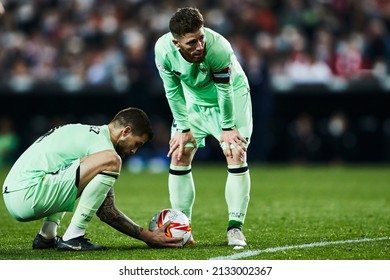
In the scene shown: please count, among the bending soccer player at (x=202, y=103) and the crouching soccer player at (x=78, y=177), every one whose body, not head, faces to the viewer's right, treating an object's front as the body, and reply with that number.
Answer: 1

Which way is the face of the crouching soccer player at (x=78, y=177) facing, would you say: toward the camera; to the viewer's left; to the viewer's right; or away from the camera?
to the viewer's right

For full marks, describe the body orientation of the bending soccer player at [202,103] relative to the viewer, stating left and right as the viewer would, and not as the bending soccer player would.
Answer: facing the viewer

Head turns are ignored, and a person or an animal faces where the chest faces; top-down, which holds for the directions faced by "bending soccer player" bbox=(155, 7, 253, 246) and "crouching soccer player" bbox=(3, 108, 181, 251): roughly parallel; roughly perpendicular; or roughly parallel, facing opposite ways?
roughly perpendicular

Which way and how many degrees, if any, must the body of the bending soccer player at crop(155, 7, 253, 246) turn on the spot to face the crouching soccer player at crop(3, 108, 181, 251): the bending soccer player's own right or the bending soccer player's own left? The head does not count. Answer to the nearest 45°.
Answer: approximately 45° to the bending soccer player's own right

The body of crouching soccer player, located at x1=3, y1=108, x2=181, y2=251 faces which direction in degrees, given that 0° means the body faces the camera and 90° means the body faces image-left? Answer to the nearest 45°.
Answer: approximately 270°

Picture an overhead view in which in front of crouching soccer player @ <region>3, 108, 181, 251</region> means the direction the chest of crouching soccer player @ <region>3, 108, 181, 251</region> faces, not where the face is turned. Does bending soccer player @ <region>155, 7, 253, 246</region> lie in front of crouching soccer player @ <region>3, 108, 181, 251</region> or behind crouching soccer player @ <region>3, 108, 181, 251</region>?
in front
